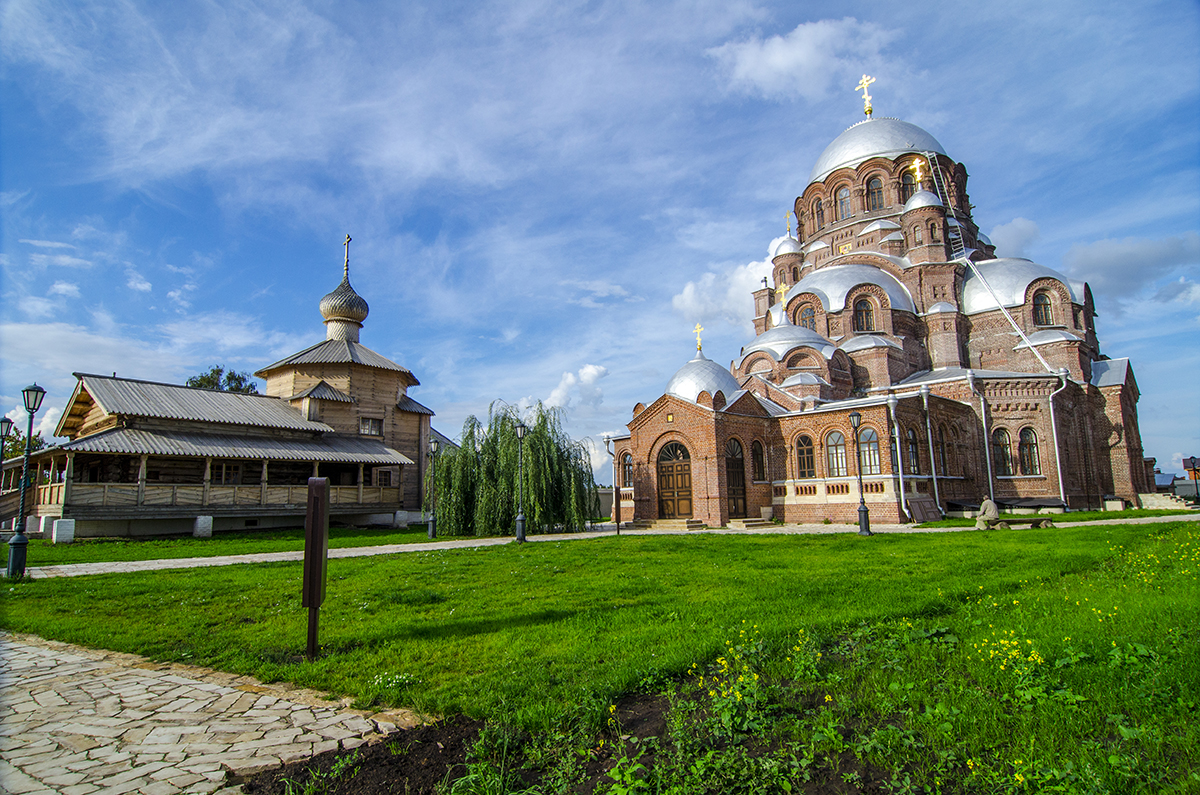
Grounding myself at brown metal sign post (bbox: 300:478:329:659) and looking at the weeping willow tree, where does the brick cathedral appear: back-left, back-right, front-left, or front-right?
front-right

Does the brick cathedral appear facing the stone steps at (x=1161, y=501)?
no

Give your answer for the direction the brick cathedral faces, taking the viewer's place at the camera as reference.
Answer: facing the viewer and to the left of the viewer

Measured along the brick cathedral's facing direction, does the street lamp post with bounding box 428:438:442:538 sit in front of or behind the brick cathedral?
in front

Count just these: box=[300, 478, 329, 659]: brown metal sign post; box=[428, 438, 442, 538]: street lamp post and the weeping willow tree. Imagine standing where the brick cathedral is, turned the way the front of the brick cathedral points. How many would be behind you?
0

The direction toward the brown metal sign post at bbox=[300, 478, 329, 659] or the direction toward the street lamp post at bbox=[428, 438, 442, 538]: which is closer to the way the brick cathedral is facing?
the street lamp post

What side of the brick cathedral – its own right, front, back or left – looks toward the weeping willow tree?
front

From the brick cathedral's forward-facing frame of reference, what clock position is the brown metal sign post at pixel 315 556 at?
The brown metal sign post is roughly at 11 o'clock from the brick cathedral.
